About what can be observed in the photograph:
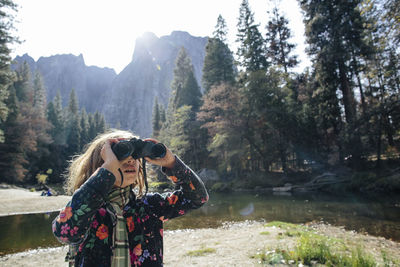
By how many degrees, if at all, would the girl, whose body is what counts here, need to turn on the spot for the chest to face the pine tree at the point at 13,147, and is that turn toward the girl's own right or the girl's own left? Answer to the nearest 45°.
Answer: approximately 135° to the girl's own left

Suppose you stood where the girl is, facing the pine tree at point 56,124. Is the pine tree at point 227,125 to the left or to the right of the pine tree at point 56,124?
right

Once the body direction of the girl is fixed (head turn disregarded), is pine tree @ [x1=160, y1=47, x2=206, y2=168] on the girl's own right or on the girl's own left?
on the girl's own left

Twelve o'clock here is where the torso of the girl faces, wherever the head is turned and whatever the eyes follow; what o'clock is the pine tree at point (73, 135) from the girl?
The pine tree is roughly at 7 o'clock from the girl.

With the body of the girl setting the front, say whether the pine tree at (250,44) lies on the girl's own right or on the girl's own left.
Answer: on the girl's own left

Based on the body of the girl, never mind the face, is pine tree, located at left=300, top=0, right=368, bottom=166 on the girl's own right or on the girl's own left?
on the girl's own left

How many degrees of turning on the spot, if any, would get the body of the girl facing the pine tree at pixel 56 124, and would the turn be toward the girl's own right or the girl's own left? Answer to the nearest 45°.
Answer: approximately 135° to the girl's own left

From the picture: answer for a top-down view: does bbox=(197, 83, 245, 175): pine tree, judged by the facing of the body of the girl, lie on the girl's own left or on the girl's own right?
on the girl's own left

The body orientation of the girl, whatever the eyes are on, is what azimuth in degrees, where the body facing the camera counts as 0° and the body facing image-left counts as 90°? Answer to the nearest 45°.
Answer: approximately 315°
